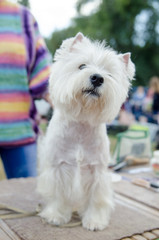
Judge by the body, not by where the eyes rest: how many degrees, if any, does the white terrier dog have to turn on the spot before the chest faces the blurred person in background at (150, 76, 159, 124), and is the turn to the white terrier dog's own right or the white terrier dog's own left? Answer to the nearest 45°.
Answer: approximately 180°

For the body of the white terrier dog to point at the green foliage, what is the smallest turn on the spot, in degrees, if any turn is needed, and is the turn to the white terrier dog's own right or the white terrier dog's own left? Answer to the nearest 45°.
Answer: approximately 180°

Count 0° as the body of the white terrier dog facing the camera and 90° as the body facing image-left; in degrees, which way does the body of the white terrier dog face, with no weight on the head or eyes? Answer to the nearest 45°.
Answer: approximately 0°
